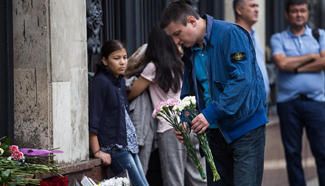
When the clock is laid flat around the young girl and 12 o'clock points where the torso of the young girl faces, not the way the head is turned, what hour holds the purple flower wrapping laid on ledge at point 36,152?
The purple flower wrapping laid on ledge is roughly at 3 o'clock from the young girl.

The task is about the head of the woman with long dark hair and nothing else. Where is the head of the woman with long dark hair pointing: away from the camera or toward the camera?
away from the camera

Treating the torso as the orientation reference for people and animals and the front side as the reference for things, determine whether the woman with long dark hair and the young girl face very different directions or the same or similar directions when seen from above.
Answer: very different directions

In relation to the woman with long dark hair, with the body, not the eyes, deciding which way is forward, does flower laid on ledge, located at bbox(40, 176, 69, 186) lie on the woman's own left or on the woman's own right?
on the woman's own left

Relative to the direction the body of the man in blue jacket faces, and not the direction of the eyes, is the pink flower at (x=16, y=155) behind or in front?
in front

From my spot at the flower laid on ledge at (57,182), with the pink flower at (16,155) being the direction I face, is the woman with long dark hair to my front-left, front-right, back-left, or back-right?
back-right

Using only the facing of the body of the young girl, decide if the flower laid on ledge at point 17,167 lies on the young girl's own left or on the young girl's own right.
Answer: on the young girl's own right

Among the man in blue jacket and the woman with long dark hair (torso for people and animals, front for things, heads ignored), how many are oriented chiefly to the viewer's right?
0

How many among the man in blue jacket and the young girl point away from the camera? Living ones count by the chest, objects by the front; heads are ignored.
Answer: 0

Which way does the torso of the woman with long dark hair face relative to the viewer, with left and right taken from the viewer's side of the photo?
facing away from the viewer and to the left of the viewer

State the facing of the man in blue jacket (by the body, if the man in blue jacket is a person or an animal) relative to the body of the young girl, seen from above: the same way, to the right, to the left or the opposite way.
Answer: to the right
